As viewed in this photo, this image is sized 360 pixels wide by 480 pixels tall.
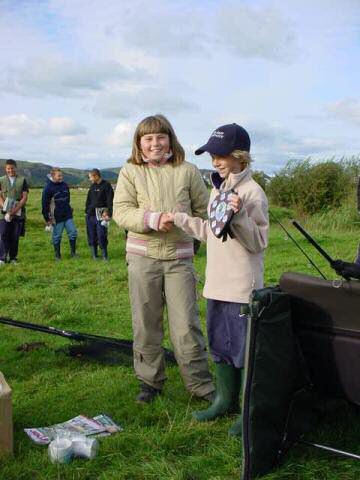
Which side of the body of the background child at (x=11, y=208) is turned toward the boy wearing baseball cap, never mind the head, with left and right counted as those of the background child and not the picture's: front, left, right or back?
front

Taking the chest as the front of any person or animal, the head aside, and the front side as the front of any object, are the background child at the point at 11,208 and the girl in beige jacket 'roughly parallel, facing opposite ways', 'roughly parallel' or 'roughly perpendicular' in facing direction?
roughly parallel

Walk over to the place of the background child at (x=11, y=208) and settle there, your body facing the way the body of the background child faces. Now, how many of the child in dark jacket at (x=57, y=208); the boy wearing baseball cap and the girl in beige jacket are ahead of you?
2

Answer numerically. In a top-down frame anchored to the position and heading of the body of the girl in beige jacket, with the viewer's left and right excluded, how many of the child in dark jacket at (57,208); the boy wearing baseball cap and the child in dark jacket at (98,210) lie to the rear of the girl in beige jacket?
2

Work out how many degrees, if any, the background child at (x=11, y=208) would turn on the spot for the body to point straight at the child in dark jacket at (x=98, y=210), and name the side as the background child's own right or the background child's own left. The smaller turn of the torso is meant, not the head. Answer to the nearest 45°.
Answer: approximately 90° to the background child's own left

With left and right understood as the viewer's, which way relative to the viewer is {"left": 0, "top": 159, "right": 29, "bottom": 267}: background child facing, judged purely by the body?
facing the viewer

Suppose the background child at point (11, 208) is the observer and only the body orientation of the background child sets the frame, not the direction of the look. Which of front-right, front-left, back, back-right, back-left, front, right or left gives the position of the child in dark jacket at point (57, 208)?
back-left

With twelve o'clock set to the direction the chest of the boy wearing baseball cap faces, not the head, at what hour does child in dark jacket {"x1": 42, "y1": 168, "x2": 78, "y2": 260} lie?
The child in dark jacket is roughly at 4 o'clock from the boy wearing baseball cap.

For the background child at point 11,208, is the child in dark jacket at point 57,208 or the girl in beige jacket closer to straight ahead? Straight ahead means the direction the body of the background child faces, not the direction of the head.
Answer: the girl in beige jacket

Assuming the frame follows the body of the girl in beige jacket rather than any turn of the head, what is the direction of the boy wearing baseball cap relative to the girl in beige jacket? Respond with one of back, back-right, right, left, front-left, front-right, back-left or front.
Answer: front-left

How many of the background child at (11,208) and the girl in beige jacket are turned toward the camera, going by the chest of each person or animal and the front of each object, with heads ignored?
2

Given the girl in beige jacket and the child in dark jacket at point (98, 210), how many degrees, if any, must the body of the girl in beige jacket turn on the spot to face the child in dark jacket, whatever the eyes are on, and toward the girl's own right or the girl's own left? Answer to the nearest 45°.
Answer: approximately 180°

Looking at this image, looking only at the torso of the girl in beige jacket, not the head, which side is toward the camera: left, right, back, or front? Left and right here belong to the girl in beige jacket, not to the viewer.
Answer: front
